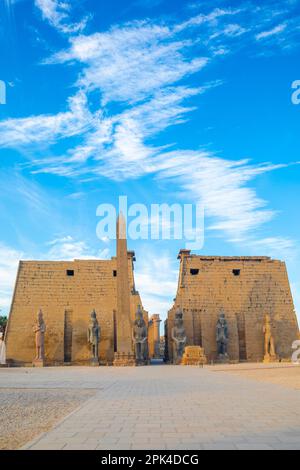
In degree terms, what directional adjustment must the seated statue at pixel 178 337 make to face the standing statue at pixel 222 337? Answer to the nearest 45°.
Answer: approximately 135° to its left

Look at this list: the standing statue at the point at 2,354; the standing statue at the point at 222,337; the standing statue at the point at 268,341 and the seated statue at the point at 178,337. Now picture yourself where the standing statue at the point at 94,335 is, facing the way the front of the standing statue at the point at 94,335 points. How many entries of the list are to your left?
3

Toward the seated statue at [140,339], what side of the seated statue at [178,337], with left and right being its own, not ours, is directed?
right

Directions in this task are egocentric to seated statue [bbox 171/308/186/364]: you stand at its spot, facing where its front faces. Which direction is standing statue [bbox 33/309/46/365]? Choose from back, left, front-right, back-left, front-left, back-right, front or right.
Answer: right

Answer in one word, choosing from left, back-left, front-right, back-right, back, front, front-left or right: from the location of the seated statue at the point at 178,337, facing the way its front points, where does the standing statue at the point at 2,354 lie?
right

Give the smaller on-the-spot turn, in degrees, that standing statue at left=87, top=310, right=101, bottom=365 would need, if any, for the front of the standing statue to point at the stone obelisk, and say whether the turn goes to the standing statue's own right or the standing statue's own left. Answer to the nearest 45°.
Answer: approximately 45° to the standing statue's own left

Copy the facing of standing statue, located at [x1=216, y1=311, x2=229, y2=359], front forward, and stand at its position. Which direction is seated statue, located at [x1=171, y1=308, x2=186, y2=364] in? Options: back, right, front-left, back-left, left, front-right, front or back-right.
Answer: front-right

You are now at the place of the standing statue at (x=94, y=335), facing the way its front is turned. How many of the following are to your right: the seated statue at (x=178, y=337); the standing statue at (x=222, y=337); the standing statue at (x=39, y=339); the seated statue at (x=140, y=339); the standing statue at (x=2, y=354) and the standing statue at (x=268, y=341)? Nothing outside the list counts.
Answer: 2

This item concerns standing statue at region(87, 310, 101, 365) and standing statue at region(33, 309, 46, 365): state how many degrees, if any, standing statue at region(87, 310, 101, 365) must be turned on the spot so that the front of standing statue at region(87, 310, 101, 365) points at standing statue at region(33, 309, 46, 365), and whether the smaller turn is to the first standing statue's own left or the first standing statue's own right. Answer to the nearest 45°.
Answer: approximately 90° to the first standing statue's own right

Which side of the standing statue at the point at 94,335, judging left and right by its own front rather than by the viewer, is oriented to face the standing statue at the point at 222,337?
left

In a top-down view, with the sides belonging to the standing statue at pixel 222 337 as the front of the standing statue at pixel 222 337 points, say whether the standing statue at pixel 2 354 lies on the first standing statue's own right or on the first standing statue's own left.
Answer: on the first standing statue's own right

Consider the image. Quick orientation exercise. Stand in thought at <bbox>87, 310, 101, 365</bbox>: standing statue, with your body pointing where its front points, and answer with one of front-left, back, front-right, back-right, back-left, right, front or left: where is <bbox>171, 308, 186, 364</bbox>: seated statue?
left
